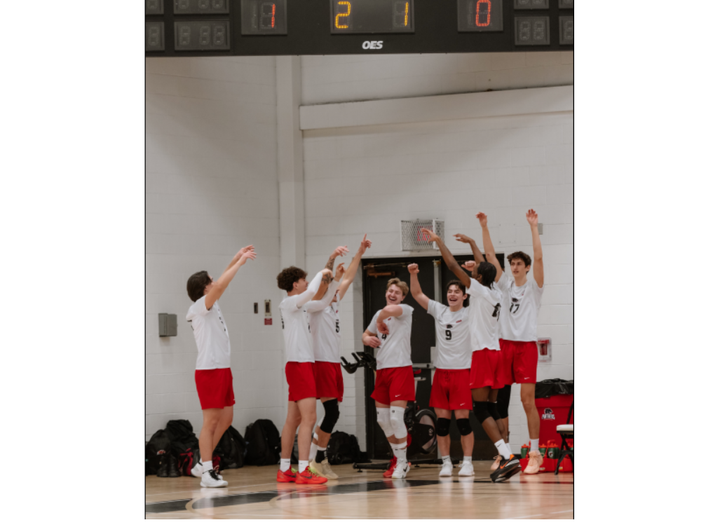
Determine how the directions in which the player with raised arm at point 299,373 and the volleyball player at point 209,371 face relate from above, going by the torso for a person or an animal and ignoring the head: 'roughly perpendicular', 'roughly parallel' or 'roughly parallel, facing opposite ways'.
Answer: roughly parallel

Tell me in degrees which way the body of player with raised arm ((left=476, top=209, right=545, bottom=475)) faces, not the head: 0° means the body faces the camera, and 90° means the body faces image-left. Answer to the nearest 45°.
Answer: approximately 45°

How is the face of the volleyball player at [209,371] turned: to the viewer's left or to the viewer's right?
to the viewer's right

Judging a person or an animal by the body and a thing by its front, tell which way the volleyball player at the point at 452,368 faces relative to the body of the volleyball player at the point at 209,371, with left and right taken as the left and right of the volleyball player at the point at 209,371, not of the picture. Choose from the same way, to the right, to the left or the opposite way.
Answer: to the right

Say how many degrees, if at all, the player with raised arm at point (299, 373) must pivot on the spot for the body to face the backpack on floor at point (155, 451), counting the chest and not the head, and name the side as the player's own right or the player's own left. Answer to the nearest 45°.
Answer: approximately 135° to the player's own left

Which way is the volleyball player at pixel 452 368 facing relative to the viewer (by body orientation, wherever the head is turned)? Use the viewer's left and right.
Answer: facing the viewer

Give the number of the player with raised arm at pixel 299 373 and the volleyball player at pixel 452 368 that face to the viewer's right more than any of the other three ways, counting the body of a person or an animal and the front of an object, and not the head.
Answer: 1

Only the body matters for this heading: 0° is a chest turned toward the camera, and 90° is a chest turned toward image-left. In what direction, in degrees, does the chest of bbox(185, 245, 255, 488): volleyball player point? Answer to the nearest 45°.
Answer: approximately 270°

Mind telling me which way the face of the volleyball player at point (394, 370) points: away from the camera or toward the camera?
toward the camera
